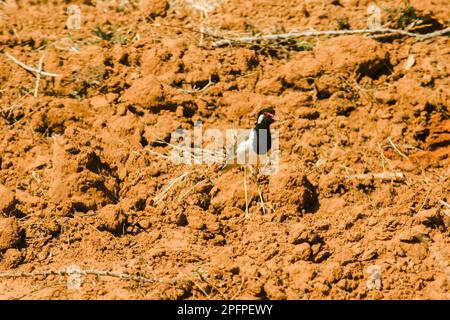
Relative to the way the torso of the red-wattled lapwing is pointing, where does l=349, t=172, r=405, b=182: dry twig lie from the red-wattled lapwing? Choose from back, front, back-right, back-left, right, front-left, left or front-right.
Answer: front-left

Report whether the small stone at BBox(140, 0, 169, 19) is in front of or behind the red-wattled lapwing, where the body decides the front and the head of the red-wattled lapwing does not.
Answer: behind

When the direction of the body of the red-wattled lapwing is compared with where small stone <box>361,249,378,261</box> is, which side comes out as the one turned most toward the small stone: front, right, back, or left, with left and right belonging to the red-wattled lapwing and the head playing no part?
front

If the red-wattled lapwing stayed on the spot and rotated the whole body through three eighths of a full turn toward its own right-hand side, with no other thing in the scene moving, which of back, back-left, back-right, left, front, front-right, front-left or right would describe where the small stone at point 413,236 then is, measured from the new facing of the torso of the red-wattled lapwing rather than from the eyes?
back-left

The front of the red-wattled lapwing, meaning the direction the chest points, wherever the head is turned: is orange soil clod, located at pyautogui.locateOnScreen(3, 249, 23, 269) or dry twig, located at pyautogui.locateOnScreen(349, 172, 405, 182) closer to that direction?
the dry twig

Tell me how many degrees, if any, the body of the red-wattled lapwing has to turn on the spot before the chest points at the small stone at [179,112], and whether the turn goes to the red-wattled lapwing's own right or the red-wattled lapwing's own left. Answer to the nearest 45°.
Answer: approximately 180°

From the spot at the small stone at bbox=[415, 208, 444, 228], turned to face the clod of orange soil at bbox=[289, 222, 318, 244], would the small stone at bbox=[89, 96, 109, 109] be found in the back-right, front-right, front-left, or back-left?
front-right

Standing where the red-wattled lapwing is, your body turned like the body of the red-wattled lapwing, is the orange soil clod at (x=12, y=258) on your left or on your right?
on your right

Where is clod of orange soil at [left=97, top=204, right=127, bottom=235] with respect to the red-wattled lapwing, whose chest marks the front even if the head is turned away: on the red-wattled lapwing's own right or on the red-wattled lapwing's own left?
on the red-wattled lapwing's own right

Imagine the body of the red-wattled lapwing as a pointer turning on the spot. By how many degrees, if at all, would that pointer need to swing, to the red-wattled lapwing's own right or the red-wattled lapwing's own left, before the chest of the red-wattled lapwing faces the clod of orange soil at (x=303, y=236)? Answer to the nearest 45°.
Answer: approximately 45° to the red-wattled lapwing's own right

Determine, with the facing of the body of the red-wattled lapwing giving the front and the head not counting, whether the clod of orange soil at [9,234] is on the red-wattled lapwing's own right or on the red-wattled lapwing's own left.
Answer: on the red-wattled lapwing's own right

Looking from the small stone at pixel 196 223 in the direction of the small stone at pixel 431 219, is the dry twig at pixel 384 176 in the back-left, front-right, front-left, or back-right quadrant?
front-left

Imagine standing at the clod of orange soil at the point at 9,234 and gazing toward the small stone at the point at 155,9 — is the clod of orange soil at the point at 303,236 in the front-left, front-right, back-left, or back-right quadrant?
front-right

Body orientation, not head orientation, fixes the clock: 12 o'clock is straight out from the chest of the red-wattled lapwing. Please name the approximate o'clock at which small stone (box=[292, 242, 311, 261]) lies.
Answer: The small stone is roughly at 1 o'clock from the red-wattled lapwing.
